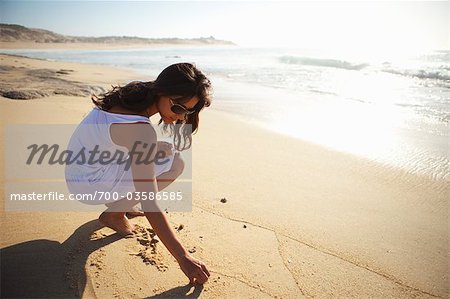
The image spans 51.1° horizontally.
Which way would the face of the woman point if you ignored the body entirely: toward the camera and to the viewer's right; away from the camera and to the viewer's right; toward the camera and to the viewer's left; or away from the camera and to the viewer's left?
toward the camera and to the viewer's right

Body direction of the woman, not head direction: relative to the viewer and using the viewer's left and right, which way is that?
facing to the right of the viewer
